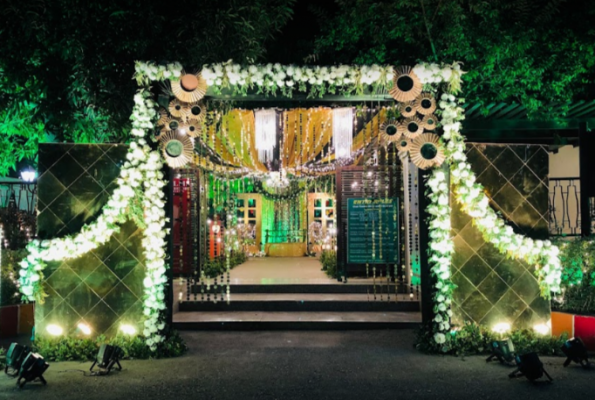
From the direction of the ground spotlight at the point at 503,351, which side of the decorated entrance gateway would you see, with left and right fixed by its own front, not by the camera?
left

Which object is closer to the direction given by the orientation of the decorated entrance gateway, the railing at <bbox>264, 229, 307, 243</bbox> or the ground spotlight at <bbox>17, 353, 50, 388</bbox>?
the ground spotlight

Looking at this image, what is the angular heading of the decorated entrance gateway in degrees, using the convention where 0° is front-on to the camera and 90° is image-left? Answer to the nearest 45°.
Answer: approximately 0°

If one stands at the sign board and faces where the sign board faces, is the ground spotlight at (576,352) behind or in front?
in front

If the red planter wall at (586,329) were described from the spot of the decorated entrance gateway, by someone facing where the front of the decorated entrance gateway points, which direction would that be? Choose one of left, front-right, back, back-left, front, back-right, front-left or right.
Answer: left

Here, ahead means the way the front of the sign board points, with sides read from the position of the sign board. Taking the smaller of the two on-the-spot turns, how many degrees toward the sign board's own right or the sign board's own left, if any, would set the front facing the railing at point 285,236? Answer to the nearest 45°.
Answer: approximately 135° to the sign board's own right

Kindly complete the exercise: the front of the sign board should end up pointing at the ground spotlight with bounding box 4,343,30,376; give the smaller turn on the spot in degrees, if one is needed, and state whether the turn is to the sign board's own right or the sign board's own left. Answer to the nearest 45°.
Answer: approximately 45° to the sign board's own right

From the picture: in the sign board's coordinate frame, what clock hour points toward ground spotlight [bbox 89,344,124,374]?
The ground spotlight is roughly at 1 o'clock from the sign board.

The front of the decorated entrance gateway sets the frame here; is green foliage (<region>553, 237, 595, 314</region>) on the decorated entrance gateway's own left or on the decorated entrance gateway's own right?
on the decorated entrance gateway's own left

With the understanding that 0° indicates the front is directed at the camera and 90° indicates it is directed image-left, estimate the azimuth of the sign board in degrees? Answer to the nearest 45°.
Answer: approximately 0°

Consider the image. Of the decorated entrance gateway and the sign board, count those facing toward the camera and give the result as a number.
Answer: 2
